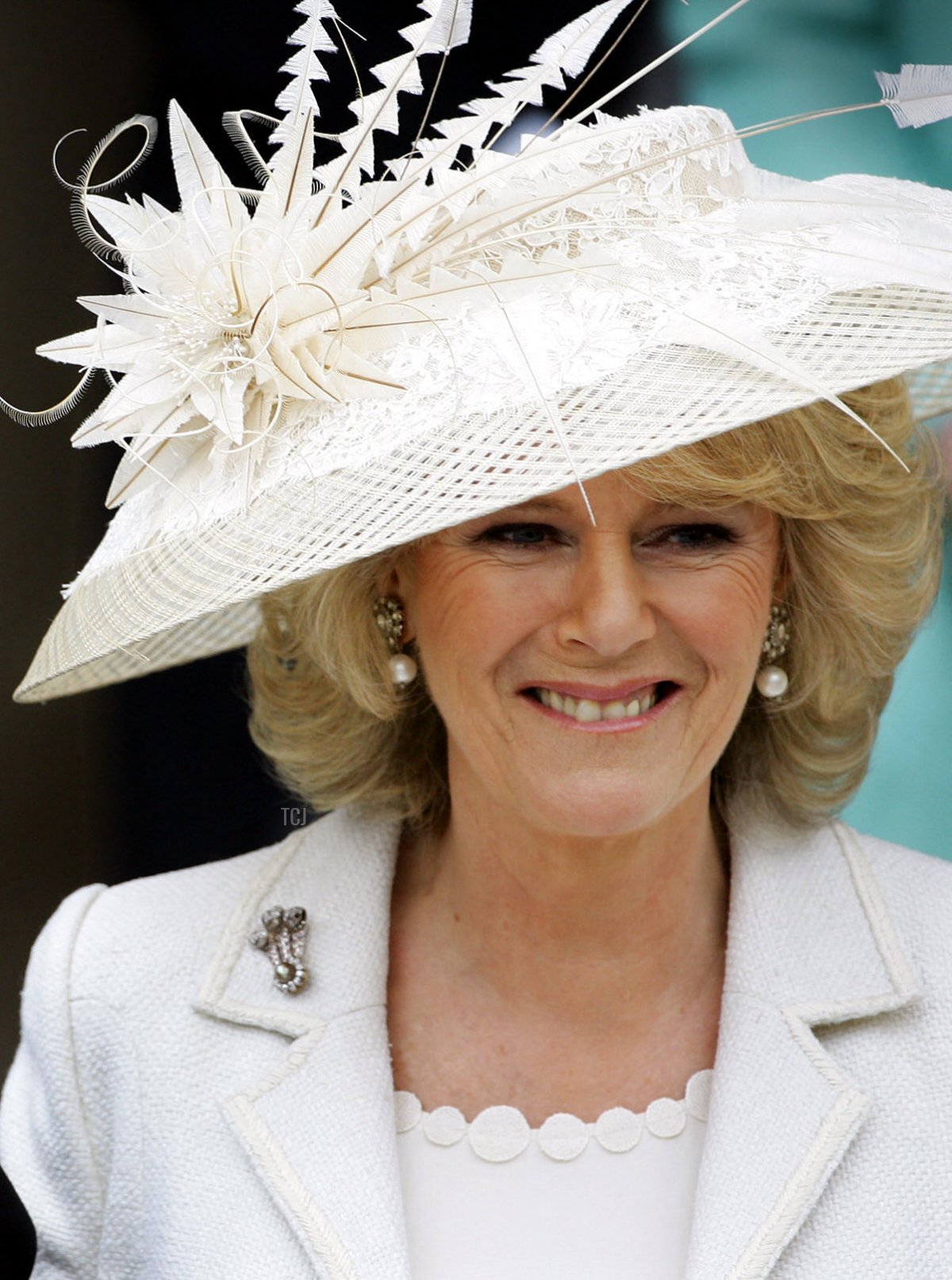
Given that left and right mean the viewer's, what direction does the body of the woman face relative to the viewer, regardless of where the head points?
facing the viewer

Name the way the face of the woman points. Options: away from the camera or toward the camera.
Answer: toward the camera
